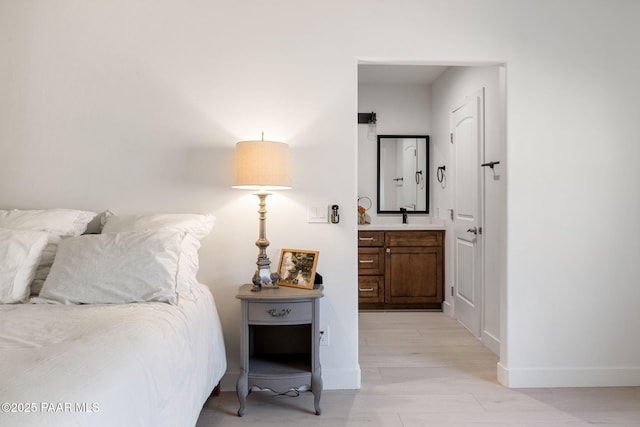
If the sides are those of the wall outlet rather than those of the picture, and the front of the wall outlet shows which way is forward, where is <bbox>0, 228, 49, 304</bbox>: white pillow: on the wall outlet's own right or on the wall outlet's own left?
on the wall outlet's own right

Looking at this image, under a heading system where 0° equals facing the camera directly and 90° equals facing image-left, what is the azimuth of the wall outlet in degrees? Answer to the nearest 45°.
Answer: approximately 0°

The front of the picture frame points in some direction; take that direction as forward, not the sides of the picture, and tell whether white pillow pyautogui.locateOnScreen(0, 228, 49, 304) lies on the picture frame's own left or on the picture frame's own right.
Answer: on the picture frame's own right

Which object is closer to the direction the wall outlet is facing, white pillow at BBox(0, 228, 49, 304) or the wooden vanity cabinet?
the white pillow

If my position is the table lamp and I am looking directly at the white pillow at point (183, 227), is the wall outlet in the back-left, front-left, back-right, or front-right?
back-right

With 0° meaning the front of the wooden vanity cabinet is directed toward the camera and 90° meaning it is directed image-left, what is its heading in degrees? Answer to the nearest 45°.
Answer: approximately 0°

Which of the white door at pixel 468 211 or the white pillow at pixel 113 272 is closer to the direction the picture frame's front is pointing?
the white pillow

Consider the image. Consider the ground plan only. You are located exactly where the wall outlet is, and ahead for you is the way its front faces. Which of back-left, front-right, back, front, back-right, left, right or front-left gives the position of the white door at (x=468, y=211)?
back-left
